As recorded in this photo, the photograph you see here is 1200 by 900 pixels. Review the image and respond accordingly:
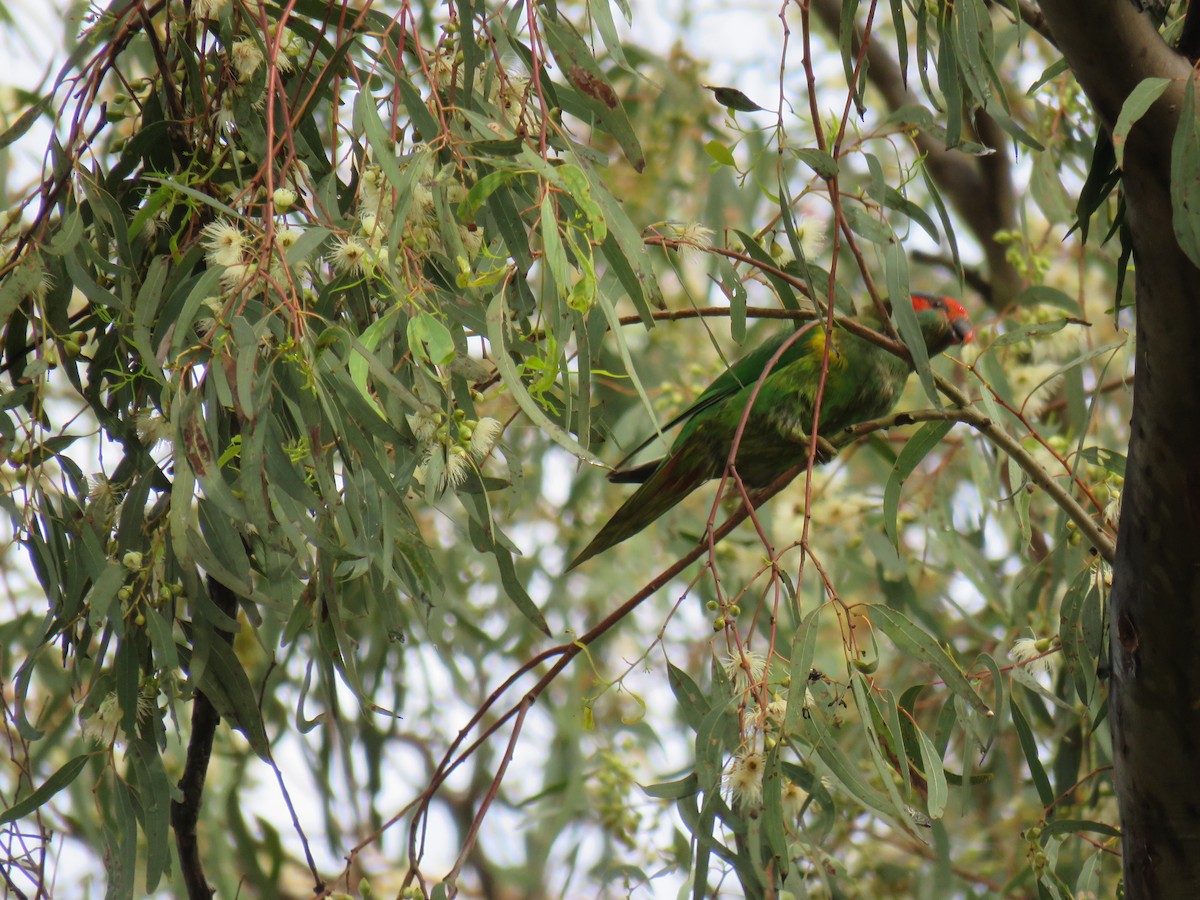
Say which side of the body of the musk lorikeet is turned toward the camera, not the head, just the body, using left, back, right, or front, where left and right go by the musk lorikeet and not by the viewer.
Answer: right

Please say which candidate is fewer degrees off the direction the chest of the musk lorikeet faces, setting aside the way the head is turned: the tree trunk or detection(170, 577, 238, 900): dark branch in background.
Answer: the tree trunk

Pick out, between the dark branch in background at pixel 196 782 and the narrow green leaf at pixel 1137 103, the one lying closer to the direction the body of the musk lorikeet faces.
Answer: the narrow green leaf

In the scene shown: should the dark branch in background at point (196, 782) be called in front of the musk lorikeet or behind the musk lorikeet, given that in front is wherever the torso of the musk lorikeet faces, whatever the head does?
behind
